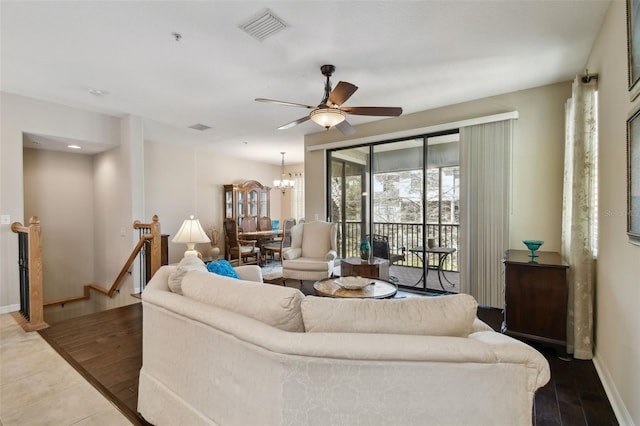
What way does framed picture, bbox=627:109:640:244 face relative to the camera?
to the viewer's left

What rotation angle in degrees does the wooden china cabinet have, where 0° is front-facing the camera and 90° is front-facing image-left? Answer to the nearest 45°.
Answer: approximately 315°

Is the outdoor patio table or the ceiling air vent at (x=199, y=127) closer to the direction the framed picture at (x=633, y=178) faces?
the ceiling air vent

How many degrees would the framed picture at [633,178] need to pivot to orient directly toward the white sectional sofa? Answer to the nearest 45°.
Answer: approximately 45° to its left

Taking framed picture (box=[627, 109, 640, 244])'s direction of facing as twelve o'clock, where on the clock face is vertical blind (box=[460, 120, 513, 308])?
The vertical blind is roughly at 2 o'clock from the framed picture.

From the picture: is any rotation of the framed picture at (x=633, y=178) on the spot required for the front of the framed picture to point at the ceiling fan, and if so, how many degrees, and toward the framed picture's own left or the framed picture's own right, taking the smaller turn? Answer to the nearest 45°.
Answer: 0° — it already faces it

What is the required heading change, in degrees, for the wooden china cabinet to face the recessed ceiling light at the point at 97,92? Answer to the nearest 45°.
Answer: approximately 90° to its right

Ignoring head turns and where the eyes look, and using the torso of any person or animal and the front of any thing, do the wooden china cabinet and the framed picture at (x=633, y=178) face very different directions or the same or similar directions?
very different directions

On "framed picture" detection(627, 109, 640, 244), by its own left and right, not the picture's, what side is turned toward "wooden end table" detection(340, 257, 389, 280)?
front

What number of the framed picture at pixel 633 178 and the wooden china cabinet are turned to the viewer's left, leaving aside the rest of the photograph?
1

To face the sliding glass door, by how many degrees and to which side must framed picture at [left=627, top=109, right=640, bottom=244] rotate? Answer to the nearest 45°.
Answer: approximately 45° to its right

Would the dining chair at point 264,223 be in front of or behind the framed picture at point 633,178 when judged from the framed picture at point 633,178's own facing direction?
in front
